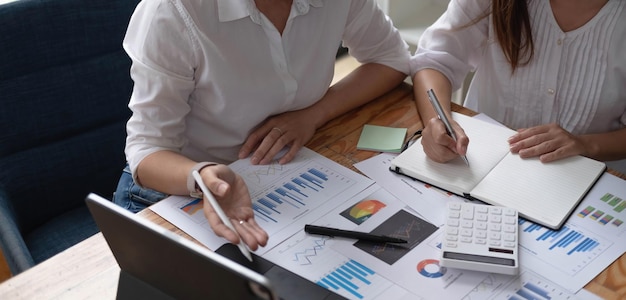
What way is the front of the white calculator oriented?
away from the camera

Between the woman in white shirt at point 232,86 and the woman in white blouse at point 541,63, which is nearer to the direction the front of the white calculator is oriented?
the woman in white blouse

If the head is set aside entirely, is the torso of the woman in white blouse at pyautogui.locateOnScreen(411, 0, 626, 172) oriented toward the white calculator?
yes

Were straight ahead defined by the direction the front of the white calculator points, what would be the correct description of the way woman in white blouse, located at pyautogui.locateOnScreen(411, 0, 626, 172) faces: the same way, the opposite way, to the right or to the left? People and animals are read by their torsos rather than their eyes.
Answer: the opposite way

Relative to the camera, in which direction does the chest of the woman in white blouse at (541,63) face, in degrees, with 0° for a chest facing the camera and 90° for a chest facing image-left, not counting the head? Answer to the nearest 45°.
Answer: approximately 0°

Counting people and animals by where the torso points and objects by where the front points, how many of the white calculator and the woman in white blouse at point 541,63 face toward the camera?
1

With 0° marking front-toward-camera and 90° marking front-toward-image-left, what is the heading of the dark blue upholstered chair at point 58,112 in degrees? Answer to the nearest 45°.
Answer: approximately 315°

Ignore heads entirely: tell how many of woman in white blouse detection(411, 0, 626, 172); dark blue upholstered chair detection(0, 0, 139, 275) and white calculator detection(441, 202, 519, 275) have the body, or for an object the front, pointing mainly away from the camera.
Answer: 1
